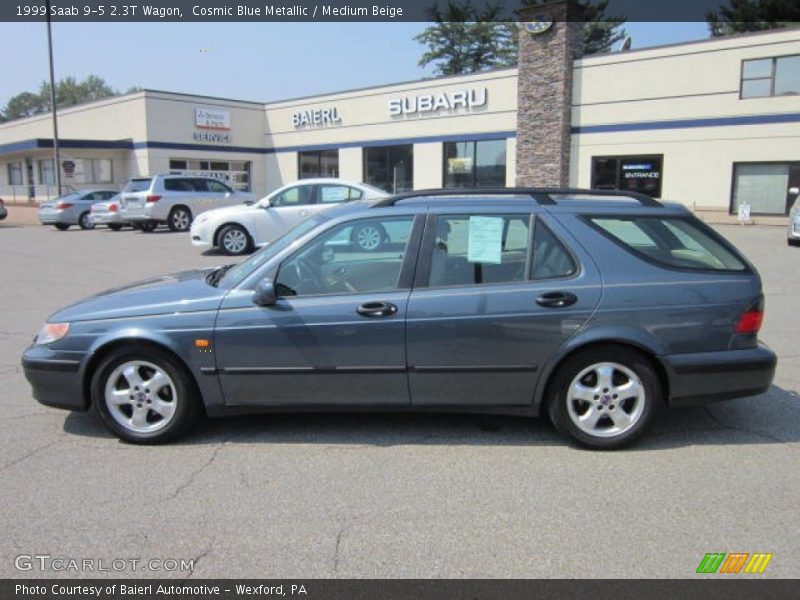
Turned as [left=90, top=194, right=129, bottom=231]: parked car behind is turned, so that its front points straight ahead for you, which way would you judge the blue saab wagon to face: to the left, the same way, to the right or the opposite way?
to the left

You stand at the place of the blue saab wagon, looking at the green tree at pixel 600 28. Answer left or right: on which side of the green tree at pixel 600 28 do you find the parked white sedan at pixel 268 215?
left

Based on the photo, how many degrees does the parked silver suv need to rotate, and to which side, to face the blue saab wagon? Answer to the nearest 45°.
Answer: approximately 135° to its right

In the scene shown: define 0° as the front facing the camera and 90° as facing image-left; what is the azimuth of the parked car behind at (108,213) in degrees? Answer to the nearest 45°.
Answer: approximately 225°

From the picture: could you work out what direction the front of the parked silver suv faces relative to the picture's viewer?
facing away from the viewer and to the right of the viewer

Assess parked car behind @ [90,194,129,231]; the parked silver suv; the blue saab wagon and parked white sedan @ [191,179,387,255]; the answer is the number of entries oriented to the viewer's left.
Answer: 2

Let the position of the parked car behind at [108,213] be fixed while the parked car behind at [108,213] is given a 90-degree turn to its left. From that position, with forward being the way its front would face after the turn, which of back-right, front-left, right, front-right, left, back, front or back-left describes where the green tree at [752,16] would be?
back-right

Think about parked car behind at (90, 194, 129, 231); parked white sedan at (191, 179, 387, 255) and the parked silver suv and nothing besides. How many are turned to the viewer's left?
1

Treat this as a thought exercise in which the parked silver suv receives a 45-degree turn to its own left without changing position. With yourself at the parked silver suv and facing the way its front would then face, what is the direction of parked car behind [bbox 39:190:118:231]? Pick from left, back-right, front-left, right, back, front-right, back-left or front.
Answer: front-left

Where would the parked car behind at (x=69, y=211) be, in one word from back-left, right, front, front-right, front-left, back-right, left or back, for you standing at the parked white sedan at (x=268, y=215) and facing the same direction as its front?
front-right

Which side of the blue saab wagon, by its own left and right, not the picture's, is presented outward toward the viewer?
left

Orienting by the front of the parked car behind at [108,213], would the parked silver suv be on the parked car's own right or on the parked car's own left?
on the parked car's own right

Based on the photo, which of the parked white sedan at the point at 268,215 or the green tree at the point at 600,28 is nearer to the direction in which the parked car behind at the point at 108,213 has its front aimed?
the green tree
